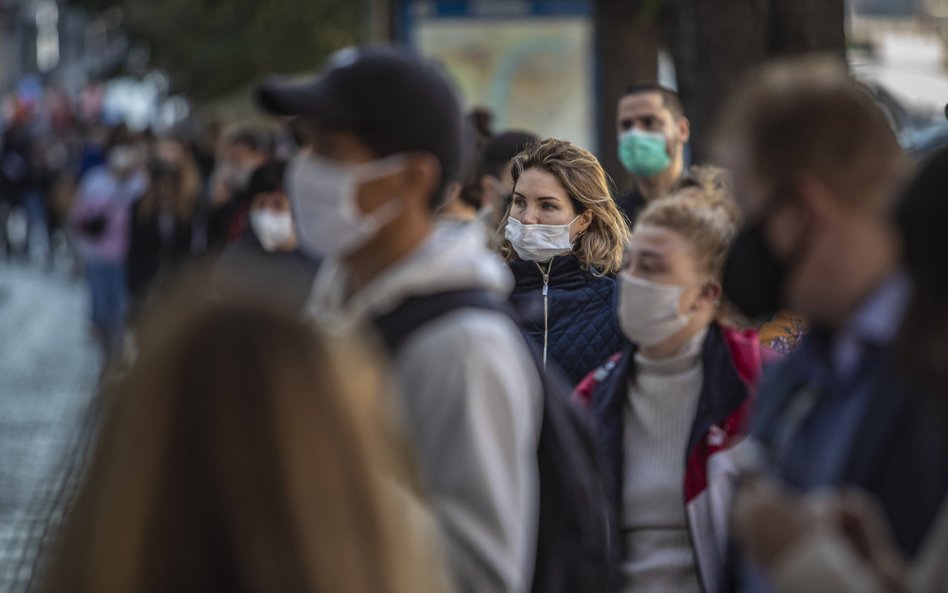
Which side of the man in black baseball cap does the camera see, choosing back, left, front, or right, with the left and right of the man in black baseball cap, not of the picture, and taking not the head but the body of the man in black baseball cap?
left

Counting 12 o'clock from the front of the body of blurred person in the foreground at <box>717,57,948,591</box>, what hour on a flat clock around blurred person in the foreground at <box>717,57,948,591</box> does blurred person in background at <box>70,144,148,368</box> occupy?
blurred person in background at <box>70,144,148,368</box> is roughly at 2 o'clock from blurred person in the foreground at <box>717,57,948,591</box>.

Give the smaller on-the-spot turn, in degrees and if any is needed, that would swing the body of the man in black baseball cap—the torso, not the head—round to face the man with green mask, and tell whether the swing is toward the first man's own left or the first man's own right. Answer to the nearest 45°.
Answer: approximately 90° to the first man's own right

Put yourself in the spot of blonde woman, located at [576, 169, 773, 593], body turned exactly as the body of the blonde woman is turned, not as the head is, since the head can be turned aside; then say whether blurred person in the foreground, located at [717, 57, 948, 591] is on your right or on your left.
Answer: on your left

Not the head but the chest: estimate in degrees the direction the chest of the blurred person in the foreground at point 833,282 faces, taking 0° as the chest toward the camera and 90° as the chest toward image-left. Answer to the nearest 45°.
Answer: approximately 90°

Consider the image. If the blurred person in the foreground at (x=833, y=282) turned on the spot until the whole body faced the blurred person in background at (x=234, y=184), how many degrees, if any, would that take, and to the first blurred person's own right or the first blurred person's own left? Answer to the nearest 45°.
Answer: approximately 45° to the first blurred person's own right

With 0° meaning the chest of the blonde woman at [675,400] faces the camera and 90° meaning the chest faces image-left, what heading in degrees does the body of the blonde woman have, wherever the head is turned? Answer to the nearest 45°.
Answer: approximately 45°
